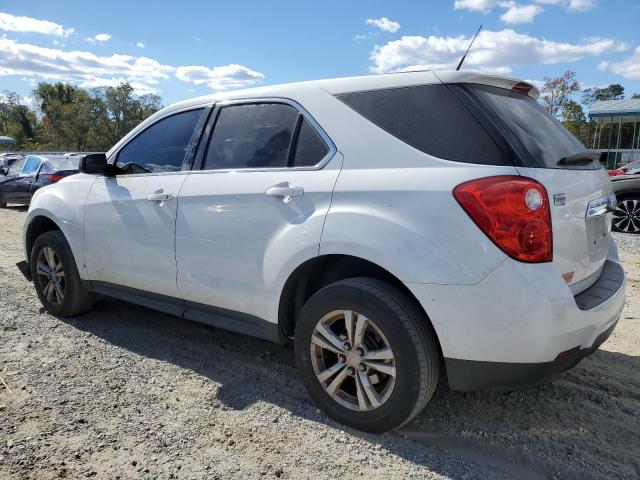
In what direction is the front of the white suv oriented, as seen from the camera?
facing away from the viewer and to the left of the viewer

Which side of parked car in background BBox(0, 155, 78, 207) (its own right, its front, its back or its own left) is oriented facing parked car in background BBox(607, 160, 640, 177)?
back

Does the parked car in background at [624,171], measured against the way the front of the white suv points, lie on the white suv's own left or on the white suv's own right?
on the white suv's own right

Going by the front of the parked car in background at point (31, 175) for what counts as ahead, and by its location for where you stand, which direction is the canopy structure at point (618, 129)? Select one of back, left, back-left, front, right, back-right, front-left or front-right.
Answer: back-right

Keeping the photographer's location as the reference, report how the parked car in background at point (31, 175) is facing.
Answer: facing away from the viewer and to the left of the viewer

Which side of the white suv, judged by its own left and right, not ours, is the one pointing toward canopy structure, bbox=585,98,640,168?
right

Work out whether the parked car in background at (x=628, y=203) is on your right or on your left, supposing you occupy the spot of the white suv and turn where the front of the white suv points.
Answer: on your right
